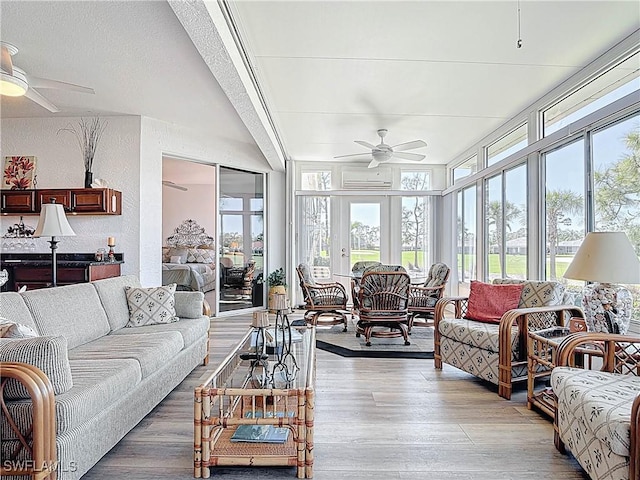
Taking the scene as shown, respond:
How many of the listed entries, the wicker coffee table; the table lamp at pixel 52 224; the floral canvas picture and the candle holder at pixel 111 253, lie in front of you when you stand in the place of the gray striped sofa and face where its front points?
1

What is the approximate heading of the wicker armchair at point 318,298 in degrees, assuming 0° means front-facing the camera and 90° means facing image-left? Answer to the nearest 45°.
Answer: approximately 270°

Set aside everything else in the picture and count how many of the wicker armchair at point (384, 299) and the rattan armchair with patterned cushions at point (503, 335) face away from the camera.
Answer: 1

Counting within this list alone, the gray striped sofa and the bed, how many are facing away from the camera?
0

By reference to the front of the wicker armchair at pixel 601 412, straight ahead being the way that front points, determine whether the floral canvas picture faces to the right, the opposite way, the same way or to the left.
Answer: to the left

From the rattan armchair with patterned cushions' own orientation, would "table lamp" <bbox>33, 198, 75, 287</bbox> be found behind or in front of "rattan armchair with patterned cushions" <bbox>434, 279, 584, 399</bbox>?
in front

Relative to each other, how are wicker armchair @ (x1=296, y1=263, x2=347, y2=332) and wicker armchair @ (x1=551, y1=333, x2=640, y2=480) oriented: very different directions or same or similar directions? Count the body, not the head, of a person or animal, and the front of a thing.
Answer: very different directions

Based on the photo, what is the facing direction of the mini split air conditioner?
toward the camera

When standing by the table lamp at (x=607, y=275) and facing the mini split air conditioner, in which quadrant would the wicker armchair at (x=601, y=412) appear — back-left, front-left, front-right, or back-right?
back-left

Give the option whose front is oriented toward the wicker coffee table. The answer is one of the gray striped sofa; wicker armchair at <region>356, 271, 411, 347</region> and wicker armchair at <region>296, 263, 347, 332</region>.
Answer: the gray striped sofa

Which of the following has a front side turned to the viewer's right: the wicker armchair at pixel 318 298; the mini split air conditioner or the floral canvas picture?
the wicker armchair

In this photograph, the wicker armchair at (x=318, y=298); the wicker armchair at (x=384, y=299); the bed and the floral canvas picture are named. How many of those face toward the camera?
2

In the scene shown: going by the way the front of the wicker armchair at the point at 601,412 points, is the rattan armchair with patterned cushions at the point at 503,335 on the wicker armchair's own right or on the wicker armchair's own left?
on the wicker armchair's own right

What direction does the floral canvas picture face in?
toward the camera

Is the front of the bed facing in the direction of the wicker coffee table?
yes

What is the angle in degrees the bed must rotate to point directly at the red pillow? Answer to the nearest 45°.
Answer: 0° — it already faces it

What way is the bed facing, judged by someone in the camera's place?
facing the viewer
